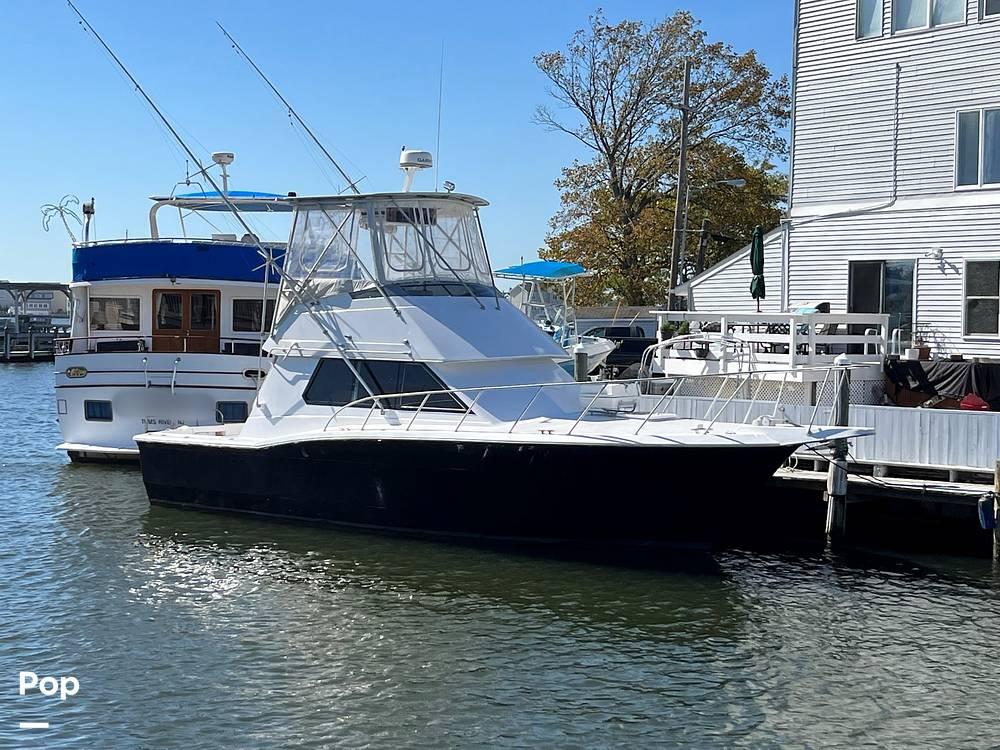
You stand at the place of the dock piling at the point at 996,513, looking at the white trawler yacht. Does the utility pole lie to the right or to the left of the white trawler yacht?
right

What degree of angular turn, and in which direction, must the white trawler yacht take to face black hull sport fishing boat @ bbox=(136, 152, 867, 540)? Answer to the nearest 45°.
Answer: approximately 135° to its right

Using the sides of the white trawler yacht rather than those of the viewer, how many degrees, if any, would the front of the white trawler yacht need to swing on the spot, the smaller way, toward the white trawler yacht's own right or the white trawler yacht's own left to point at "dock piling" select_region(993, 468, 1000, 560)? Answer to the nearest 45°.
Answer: approximately 135° to the white trawler yacht's own right

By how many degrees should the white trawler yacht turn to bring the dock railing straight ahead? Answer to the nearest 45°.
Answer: approximately 135° to its right

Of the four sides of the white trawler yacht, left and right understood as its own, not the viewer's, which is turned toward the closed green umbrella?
right

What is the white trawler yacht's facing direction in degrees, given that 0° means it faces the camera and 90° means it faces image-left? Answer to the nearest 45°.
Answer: approximately 180°

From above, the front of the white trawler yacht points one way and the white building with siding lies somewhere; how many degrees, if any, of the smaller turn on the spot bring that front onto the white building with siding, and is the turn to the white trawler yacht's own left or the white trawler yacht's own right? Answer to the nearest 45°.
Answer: approximately 90° to the white trawler yacht's own right

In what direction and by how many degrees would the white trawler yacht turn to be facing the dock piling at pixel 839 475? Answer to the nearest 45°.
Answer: approximately 135° to its right
